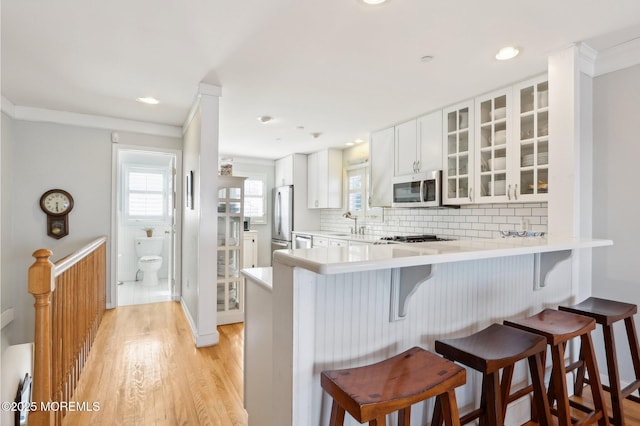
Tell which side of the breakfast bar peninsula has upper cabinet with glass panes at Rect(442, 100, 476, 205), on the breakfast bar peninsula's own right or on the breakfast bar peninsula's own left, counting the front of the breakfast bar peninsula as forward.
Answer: on the breakfast bar peninsula's own left

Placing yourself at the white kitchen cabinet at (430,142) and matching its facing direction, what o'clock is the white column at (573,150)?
The white column is roughly at 9 o'clock from the white kitchen cabinet.

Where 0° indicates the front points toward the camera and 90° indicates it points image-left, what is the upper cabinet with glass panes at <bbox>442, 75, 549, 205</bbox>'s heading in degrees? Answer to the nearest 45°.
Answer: approximately 45°

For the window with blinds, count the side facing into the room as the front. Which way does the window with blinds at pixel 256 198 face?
toward the camera

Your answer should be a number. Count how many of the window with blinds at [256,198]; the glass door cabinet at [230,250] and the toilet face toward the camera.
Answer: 3

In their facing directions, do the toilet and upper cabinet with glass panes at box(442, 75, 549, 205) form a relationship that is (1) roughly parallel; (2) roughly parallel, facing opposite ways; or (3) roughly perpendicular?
roughly perpendicular

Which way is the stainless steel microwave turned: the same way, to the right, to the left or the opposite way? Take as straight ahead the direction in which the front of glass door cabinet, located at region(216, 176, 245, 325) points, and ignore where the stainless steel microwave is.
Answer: to the right

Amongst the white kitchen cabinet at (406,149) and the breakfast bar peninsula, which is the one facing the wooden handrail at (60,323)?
the white kitchen cabinet

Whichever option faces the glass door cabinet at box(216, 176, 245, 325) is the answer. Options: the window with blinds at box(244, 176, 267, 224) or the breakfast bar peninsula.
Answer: the window with blinds

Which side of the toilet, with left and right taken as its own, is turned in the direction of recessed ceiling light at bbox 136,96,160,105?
front

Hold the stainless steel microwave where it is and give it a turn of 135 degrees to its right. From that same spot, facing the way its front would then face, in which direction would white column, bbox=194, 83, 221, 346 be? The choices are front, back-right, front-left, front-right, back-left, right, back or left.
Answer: back-left

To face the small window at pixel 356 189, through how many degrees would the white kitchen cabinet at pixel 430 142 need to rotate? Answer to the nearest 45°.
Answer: approximately 90° to its right

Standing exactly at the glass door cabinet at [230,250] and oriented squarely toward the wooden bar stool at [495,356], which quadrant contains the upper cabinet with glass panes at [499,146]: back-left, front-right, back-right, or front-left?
front-left

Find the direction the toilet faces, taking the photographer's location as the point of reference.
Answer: facing the viewer

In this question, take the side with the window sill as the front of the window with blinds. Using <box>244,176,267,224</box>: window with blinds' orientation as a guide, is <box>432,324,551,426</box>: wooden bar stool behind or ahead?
ahead

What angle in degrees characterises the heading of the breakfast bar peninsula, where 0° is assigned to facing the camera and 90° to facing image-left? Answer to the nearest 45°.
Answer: approximately 315°

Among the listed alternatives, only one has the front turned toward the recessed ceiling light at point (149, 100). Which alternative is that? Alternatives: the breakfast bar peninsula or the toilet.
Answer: the toilet

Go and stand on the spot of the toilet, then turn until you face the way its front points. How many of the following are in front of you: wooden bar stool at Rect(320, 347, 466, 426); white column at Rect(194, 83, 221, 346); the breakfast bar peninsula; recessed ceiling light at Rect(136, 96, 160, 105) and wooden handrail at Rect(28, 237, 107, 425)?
5
